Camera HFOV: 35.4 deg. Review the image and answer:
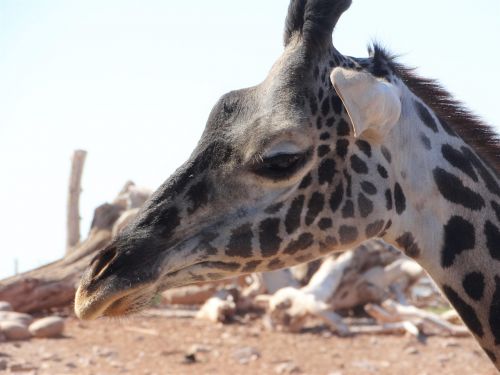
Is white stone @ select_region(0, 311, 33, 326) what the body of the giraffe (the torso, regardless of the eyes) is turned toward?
no

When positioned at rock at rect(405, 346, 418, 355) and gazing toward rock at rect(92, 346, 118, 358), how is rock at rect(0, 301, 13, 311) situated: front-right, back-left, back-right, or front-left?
front-right

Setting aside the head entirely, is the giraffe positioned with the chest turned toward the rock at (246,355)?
no

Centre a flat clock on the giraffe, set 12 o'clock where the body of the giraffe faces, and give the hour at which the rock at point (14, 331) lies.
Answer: The rock is roughly at 2 o'clock from the giraffe.

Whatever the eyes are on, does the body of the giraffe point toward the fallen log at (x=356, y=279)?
no

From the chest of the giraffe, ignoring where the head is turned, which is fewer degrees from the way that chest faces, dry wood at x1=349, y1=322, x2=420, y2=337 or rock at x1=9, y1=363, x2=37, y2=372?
the rock

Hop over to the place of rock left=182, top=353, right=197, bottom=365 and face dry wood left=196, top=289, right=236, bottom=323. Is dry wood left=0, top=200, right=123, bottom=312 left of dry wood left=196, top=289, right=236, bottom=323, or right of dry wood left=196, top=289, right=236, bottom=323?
left

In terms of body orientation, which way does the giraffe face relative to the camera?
to the viewer's left

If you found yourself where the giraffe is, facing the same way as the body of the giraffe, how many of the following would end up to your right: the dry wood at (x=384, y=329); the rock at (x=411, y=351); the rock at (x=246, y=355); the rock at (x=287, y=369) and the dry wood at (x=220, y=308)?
5

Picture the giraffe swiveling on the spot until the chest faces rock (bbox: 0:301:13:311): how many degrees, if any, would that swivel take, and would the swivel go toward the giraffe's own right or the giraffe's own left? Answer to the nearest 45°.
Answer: approximately 45° to the giraffe's own right

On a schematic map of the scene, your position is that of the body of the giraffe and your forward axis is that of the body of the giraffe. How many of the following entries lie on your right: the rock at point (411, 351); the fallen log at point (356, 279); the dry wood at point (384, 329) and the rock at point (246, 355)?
4

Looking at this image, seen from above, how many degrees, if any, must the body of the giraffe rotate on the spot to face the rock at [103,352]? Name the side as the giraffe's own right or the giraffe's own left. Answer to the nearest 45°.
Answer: approximately 45° to the giraffe's own right

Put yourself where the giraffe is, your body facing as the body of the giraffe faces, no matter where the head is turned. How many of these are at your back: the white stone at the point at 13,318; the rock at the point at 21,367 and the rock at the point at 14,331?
0

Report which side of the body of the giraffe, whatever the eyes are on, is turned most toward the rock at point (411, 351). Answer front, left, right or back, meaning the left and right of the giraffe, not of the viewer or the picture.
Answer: right

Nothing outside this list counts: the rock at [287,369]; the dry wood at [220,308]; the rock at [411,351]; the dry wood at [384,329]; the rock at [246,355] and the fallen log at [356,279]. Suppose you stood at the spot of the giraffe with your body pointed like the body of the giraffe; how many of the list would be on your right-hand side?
6

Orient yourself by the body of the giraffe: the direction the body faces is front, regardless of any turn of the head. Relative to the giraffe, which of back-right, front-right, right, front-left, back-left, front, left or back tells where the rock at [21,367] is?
front-right

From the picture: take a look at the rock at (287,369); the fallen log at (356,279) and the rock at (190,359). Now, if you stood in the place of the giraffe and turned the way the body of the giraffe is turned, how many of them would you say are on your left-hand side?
0
